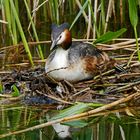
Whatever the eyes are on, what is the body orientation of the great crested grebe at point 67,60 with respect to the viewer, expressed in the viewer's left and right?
facing the viewer and to the left of the viewer
